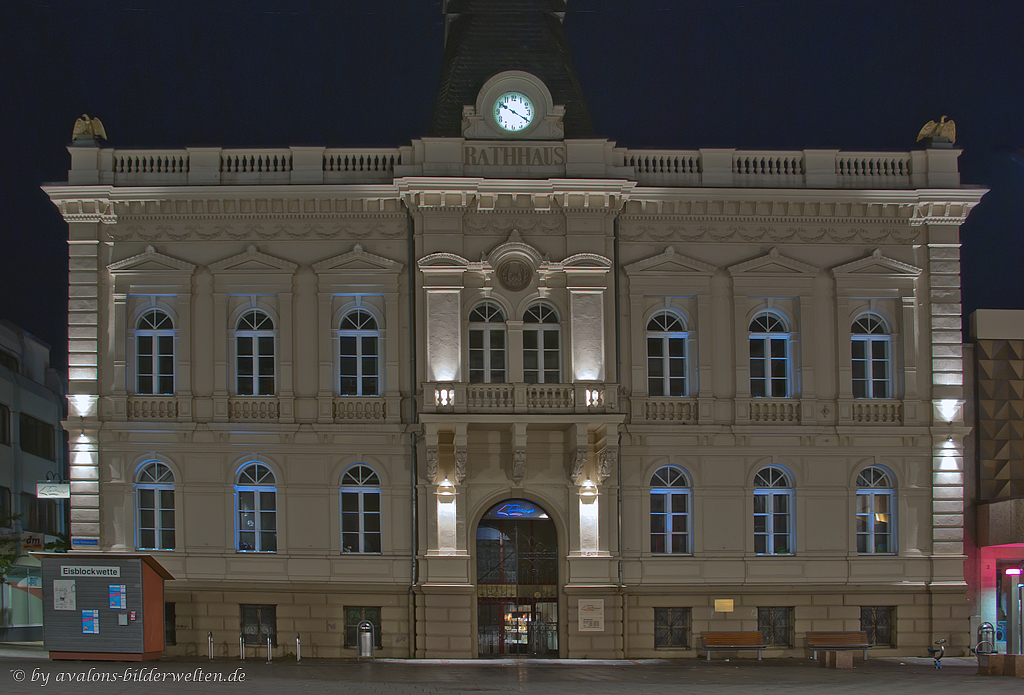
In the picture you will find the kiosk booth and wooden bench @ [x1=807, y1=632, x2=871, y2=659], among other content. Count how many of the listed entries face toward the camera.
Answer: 2

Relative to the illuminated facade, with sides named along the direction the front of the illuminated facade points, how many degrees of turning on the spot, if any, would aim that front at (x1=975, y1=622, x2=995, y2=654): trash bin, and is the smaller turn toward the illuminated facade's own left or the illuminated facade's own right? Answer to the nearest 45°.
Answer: approximately 90° to the illuminated facade's own left

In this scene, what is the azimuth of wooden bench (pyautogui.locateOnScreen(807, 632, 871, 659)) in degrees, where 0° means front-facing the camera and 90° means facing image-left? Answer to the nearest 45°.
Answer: approximately 0°

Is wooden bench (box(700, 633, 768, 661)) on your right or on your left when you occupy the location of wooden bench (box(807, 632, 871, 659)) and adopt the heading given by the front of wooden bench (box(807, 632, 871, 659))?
on your right

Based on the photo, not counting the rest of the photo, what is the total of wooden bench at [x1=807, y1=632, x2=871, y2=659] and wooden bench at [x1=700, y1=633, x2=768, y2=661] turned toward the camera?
2
